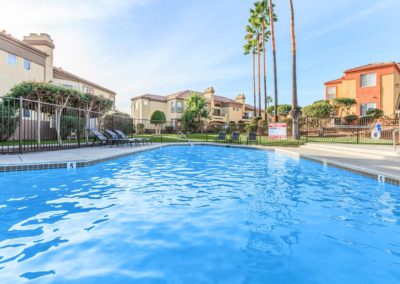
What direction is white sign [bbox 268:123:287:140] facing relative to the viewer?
toward the camera

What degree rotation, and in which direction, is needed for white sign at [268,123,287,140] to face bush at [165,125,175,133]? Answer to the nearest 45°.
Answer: approximately 135° to its right

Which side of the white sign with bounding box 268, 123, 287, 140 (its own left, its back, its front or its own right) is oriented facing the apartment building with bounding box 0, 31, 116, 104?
right

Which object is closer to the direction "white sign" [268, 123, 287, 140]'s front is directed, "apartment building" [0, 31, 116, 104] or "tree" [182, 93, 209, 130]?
the apartment building

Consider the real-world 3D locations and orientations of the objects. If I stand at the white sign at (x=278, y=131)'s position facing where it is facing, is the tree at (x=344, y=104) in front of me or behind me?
behind

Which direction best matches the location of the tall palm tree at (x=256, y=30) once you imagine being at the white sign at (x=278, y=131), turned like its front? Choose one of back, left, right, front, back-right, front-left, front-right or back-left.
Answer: back

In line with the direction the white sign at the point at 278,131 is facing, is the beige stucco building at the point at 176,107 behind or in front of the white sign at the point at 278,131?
behind

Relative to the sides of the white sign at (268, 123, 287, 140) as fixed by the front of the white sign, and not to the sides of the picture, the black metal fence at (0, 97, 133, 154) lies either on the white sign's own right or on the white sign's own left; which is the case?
on the white sign's own right

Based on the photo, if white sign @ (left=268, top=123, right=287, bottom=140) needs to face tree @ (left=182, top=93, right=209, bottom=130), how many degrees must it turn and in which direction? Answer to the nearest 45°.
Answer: approximately 135° to its right

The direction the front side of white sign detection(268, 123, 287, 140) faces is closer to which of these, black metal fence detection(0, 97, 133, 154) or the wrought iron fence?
the black metal fence
